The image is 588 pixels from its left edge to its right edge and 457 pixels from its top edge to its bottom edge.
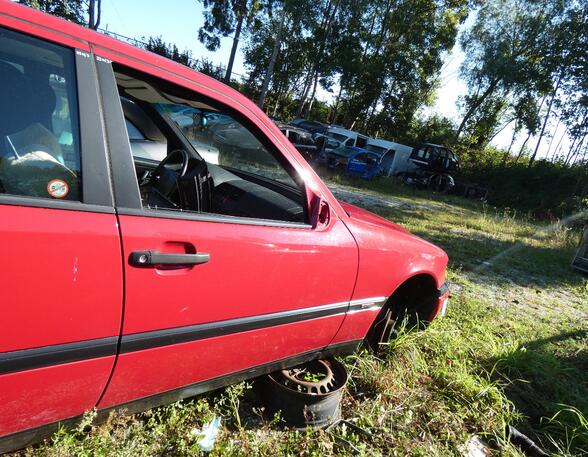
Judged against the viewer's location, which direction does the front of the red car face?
facing away from the viewer and to the right of the viewer

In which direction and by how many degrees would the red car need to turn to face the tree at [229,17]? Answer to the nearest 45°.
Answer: approximately 45° to its left

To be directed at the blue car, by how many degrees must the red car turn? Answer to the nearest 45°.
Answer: approximately 45° to its left

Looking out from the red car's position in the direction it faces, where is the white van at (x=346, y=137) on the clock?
The white van is roughly at 11 o'clock from the red car.

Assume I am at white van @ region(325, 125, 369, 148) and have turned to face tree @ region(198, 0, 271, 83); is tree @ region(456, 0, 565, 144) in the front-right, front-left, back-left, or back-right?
back-right

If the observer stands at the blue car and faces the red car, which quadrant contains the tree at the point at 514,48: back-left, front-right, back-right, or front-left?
back-left
